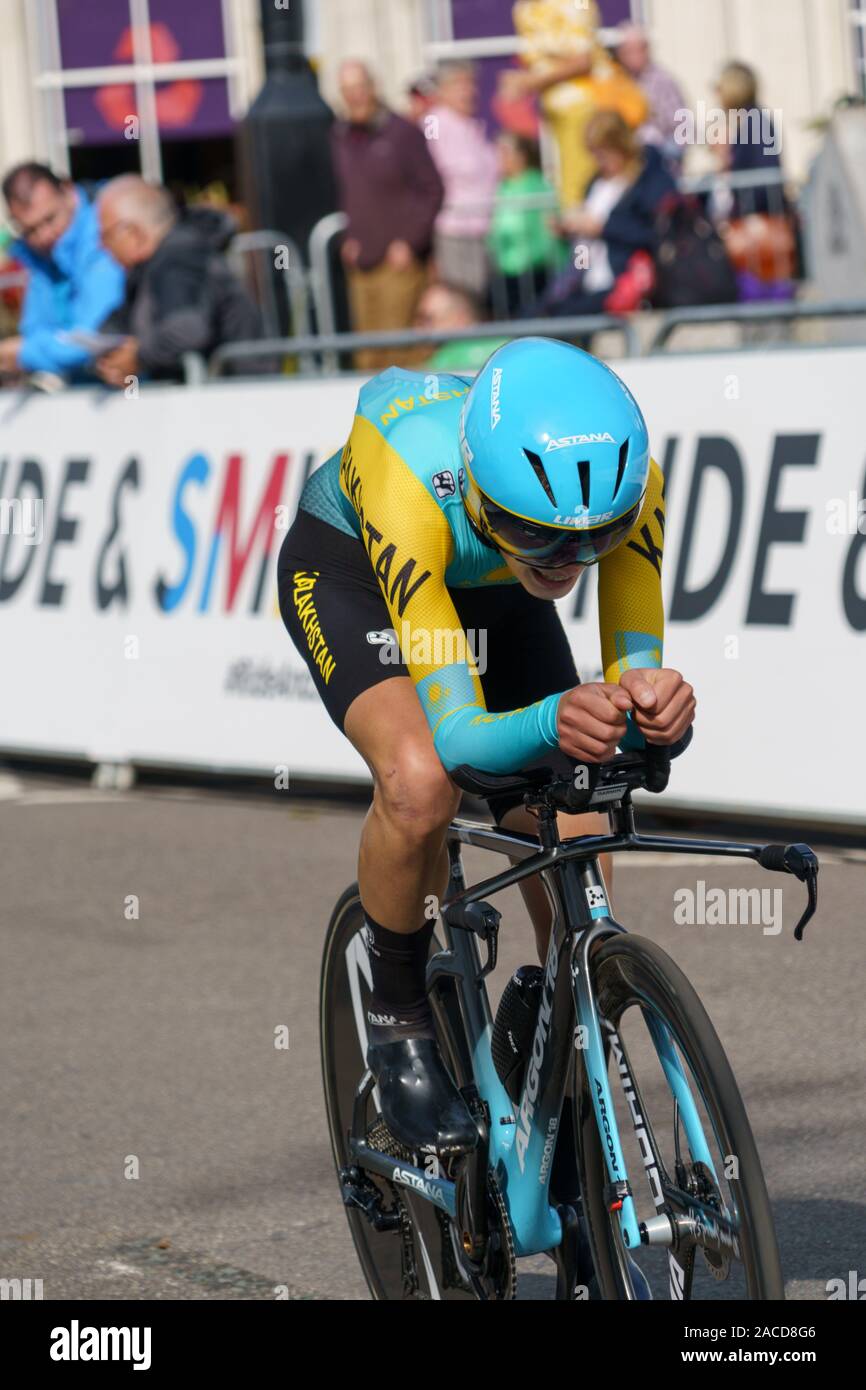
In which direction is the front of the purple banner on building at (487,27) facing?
toward the camera

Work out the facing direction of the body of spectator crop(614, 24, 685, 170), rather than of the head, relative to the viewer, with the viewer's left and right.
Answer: facing the viewer and to the left of the viewer

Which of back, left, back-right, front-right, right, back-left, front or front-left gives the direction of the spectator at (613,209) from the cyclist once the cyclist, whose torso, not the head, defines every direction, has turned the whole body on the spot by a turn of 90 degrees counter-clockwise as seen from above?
front-left

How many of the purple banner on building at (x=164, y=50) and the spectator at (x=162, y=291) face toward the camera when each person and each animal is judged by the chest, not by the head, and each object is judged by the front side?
1

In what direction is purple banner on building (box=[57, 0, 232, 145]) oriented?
toward the camera

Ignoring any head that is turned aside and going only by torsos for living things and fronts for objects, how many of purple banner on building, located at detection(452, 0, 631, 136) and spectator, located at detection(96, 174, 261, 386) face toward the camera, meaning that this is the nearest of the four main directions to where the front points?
1

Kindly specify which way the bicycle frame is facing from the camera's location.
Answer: facing the viewer and to the right of the viewer

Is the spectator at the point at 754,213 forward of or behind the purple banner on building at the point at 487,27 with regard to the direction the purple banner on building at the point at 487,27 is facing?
forward

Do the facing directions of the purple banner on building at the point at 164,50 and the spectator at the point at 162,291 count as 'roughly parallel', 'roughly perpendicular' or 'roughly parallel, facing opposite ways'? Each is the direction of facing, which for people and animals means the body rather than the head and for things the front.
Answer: roughly perpendicular

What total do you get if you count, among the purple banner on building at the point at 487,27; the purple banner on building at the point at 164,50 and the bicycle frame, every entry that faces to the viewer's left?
0

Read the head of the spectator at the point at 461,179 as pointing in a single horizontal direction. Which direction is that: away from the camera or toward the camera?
toward the camera

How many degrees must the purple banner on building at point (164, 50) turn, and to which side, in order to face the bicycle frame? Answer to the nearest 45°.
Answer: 0° — it already faces it

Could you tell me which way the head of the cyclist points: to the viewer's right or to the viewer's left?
to the viewer's right
